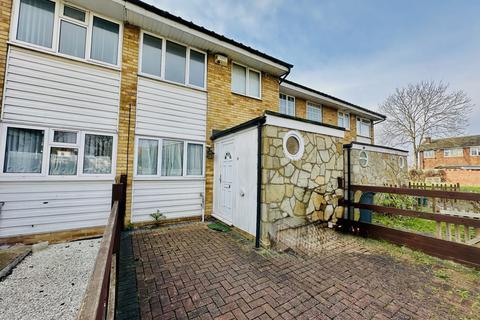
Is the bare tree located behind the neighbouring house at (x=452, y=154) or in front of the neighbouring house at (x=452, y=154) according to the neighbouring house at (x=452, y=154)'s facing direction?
in front

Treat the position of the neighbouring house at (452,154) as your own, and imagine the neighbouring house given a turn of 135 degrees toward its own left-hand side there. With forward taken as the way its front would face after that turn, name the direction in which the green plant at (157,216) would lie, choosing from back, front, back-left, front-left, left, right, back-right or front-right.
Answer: right

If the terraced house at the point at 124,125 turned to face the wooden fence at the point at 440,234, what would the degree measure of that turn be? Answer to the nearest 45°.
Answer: approximately 45° to its left

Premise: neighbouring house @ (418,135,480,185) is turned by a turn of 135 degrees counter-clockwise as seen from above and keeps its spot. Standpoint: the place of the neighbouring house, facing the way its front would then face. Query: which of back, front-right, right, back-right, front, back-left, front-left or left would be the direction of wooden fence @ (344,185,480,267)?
right

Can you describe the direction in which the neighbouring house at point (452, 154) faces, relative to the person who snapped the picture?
facing the viewer and to the left of the viewer

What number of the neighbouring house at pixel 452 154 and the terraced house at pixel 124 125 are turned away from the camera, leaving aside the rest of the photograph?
0

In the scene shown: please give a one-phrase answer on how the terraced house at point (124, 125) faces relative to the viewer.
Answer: facing the viewer and to the right of the viewer
